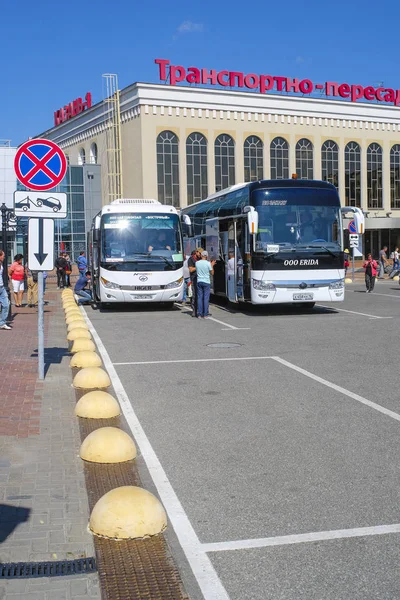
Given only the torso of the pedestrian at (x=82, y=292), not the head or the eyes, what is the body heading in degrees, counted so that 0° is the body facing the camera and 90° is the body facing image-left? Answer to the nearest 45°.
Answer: approximately 270°

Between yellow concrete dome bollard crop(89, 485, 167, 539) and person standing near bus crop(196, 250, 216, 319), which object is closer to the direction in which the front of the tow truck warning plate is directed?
the yellow concrete dome bollard

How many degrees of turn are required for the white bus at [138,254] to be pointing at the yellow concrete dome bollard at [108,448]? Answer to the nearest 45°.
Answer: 0° — it already faces it

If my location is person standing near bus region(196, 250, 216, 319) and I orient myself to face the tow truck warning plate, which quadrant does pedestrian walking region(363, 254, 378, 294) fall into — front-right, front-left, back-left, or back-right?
back-left

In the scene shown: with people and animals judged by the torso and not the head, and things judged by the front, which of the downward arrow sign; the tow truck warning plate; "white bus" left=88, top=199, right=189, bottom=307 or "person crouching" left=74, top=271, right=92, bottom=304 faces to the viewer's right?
the person crouching

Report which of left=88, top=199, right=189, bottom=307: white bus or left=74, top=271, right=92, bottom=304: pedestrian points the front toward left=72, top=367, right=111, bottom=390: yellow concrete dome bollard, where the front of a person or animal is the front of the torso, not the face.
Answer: the white bus

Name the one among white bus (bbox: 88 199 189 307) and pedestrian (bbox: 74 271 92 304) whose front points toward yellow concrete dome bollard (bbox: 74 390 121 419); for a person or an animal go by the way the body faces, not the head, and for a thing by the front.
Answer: the white bus

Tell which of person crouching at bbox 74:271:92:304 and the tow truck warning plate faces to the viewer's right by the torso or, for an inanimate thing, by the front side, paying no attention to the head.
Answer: the person crouching

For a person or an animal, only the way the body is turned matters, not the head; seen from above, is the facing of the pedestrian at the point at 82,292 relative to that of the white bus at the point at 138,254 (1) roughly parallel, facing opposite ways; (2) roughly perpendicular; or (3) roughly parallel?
roughly perpendicular

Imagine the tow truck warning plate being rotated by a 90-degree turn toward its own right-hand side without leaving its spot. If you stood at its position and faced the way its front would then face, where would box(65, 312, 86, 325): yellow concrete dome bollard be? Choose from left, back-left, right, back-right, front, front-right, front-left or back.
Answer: right
